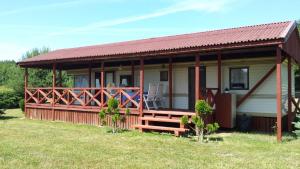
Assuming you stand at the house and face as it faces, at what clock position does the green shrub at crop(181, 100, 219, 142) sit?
The green shrub is roughly at 11 o'clock from the house.

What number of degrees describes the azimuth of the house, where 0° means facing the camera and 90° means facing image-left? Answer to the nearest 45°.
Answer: approximately 45°
